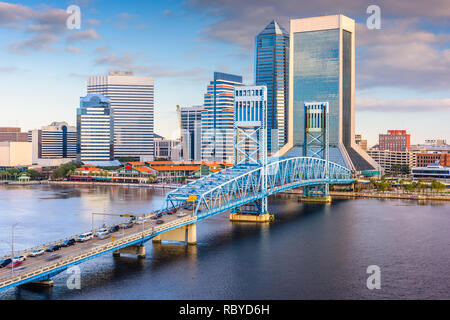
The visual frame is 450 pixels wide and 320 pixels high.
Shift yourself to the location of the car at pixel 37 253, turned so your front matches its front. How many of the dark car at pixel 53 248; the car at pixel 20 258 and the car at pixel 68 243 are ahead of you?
1

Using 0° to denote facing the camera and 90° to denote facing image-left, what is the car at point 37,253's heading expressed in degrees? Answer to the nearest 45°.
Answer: approximately 45°

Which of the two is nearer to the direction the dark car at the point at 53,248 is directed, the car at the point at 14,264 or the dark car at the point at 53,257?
the car

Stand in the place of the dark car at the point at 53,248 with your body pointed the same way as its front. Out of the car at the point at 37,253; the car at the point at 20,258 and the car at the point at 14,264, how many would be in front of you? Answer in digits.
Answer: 3

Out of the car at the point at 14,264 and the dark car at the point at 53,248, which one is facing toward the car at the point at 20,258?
the dark car

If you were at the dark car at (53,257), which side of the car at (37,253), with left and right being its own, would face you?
left

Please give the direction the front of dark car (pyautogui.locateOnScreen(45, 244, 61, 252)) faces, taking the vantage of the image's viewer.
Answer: facing the viewer and to the left of the viewer

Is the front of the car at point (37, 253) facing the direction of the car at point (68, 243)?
no

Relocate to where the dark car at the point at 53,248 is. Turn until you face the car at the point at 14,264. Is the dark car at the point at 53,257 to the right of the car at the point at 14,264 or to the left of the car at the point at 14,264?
left

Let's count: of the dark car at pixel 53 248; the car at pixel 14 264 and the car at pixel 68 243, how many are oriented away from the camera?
0

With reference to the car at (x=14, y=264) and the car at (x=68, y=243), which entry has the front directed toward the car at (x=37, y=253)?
the car at (x=68, y=243)

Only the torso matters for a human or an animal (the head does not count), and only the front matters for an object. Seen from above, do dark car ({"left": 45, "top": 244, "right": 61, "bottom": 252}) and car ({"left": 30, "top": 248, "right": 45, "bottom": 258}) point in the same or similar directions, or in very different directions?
same or similar directions

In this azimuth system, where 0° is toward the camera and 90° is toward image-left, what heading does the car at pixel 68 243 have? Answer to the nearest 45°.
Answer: approximately 45°

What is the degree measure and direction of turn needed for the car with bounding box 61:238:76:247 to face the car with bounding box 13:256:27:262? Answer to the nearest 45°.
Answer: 0° — it already faces it

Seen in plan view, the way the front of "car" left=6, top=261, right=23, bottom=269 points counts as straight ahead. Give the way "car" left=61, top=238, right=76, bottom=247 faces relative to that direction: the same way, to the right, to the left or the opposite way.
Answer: the same way

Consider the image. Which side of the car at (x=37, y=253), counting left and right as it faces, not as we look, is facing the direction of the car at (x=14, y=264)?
front

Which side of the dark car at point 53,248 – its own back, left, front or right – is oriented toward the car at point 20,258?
front

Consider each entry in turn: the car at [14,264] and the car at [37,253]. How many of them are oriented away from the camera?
0

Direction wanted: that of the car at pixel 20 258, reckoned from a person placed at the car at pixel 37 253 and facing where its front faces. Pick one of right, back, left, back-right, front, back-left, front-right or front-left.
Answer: front

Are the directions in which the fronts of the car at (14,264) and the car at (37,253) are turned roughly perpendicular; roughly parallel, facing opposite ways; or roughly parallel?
roughly parallel

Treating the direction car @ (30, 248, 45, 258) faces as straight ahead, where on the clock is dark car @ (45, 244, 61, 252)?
The dark car is roughly at 6 o'clock from the car.

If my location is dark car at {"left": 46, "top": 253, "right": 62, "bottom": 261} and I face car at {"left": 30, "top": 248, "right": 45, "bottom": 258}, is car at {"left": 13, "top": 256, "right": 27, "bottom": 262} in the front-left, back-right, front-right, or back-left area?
front-left

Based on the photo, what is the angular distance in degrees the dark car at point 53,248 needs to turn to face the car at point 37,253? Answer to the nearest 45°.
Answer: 0° — it already faces it
